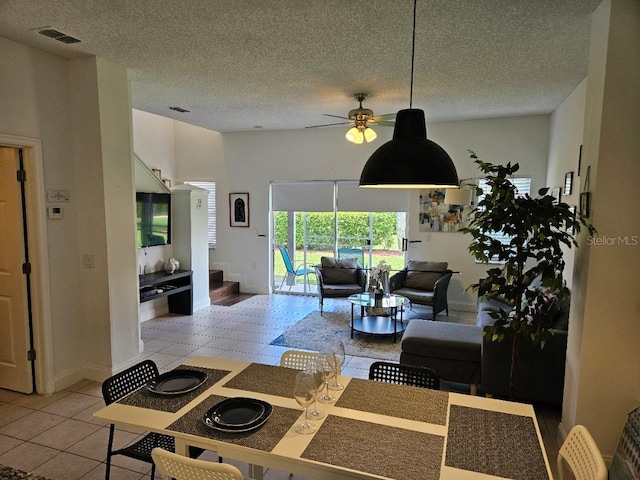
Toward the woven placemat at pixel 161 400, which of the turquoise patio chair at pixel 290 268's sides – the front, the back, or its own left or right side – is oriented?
right

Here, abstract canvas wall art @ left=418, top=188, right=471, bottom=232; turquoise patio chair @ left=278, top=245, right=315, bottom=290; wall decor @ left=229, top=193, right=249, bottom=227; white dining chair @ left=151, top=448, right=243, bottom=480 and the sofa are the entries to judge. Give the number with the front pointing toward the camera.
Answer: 2

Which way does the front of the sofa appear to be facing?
to the viewer's left

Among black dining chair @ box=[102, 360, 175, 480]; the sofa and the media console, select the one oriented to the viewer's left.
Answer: the sofa

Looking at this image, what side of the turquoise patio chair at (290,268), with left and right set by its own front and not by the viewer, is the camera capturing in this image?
right

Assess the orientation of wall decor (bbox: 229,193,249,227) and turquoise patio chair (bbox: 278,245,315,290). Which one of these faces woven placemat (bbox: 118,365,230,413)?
the wall decor

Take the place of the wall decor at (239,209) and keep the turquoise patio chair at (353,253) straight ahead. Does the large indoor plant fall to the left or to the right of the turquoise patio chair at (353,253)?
right

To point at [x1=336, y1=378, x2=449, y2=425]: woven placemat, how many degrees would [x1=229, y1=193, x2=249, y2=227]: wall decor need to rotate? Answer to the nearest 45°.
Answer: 0° — it already faces it

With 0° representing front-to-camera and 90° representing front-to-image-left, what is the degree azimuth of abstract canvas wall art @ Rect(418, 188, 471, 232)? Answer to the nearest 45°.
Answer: approximately 0°

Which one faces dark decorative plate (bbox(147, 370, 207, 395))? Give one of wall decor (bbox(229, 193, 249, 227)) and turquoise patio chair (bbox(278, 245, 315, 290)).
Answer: the wall decor

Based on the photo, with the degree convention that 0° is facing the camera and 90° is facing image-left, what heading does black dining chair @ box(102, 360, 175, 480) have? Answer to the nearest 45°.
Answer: approximately 315°
